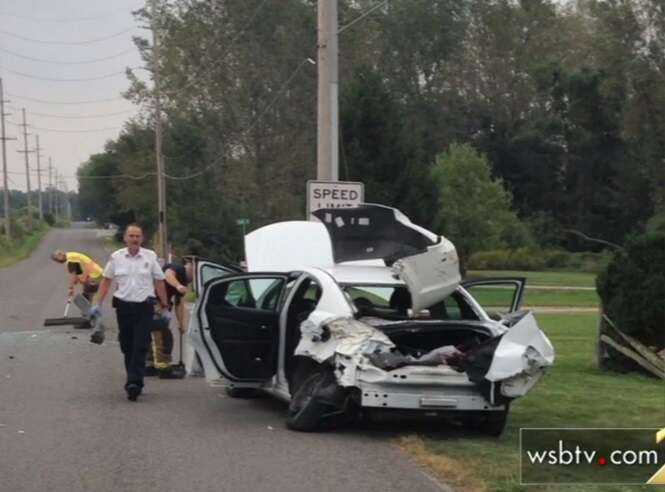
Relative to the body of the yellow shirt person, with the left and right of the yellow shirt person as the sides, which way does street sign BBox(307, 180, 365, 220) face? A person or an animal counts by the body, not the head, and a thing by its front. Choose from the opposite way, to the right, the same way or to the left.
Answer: to the left

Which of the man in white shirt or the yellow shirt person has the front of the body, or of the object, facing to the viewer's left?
the yellow shirt person

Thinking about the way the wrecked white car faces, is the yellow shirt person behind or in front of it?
in front

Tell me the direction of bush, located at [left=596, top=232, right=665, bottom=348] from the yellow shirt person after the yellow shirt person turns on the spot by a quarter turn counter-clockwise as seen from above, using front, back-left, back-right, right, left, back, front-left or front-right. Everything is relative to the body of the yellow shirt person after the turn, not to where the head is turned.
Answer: front-left

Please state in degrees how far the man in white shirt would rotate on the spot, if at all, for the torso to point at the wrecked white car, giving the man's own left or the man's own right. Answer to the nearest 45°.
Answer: approximately 45° to the man's own left

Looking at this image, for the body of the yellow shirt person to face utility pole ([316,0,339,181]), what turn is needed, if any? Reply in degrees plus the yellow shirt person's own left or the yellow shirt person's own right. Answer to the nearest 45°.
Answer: approximately 135° to the yellow shirt person's own left

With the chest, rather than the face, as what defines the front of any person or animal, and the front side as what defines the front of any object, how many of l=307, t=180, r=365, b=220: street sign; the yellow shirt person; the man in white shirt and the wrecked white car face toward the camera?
2

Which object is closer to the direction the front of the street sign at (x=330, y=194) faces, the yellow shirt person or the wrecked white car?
the wrecked white car

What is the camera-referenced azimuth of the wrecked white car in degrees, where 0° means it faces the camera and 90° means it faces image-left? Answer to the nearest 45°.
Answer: approximately 135°
